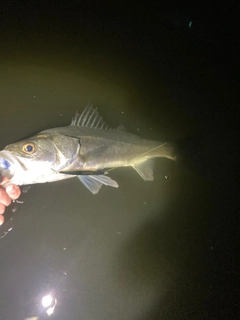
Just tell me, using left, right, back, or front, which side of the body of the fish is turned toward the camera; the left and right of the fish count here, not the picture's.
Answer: left
